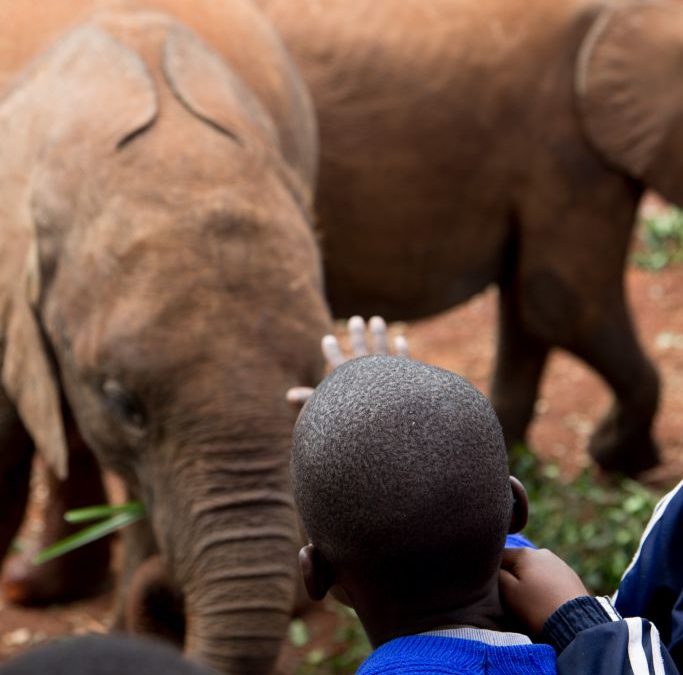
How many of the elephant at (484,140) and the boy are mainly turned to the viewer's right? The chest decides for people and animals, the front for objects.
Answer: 1

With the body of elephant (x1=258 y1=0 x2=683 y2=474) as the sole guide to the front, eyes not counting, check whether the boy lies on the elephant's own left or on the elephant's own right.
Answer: on the elephant's own right

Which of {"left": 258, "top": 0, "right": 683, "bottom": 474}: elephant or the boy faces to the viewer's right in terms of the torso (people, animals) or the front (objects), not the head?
the elephant

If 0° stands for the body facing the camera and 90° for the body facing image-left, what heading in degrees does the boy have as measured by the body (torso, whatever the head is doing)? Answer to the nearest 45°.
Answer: approximately 180°

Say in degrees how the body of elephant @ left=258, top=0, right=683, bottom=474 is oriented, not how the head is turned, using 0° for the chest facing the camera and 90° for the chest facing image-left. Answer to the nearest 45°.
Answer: approximately 270°

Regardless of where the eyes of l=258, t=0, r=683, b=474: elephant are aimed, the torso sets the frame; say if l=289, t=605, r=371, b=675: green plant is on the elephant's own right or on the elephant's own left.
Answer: on the elephant's own right

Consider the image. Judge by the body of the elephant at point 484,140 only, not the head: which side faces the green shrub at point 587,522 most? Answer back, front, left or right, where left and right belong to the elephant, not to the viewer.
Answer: right

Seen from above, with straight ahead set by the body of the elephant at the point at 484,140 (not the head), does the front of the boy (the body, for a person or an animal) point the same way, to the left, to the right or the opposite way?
to the left

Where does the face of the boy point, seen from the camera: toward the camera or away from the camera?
away from the camera

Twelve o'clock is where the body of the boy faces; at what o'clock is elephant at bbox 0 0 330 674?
The elephant is roughly at 11 o'clock from the boy.
